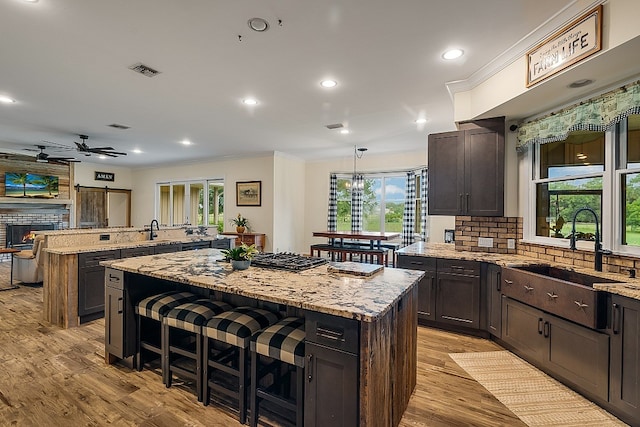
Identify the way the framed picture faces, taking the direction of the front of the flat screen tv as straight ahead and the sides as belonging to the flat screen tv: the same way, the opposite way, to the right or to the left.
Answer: to the right

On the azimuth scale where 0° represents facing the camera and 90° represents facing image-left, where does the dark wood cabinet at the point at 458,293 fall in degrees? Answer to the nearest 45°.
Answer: approximately 45°

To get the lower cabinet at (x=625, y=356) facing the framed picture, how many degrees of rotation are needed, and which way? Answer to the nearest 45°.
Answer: approximately 45° to its right

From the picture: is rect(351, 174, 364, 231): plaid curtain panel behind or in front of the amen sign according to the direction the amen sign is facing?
in front

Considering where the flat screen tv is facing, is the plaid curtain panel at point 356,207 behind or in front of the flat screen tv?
in front

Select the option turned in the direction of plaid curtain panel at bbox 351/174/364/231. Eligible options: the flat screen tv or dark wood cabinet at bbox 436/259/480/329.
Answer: the flat screen tv

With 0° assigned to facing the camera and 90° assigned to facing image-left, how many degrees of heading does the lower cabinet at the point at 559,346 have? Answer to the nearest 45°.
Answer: approximately 45°

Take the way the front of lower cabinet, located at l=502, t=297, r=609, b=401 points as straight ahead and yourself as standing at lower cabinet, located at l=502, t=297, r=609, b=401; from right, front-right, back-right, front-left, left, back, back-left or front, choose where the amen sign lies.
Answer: front-right

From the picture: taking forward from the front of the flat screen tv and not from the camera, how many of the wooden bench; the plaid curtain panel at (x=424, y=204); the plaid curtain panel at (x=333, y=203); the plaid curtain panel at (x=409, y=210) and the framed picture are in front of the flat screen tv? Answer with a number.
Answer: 5

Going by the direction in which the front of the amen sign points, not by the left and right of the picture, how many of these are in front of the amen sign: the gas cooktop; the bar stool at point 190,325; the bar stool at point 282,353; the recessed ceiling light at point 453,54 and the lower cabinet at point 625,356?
5
